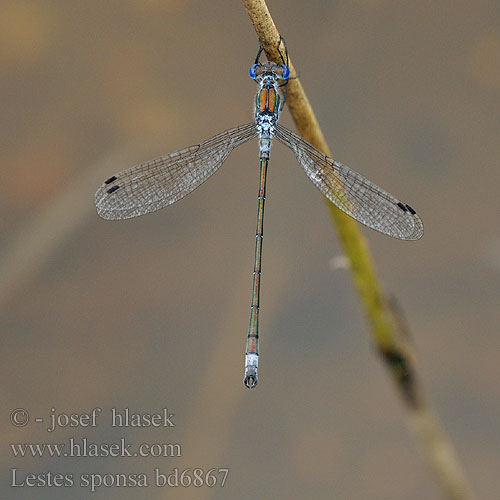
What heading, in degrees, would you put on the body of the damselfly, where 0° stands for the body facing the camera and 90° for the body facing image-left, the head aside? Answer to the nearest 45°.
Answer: approximately 180°
